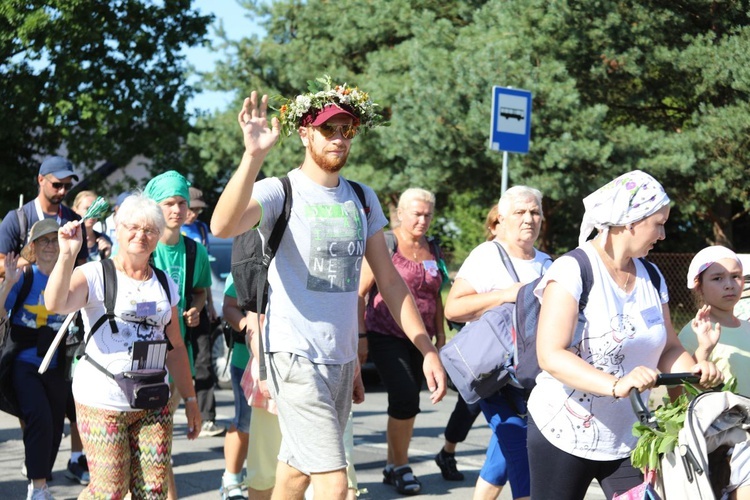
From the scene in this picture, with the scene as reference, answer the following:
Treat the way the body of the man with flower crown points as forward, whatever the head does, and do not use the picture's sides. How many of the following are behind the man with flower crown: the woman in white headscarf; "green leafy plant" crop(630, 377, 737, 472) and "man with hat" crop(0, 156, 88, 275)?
1

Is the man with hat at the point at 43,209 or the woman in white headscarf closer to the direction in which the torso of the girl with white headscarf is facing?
the woman in white headscarf

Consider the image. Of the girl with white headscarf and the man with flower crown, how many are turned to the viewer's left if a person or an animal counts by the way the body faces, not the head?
0

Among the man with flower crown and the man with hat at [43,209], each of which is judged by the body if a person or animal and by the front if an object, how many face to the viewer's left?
0

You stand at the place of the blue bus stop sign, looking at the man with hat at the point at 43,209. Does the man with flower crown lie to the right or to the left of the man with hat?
left

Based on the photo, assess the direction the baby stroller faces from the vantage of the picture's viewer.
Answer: facing the viewer and to the right of the viewer
